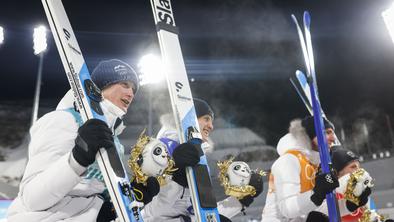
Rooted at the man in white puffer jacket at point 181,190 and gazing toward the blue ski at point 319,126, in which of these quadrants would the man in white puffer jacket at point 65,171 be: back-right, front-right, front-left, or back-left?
back-right

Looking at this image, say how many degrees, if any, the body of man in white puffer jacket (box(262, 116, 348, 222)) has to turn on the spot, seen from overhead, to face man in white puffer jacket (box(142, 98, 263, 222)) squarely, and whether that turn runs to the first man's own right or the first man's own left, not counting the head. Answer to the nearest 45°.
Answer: approximately 135° to the first man's own right

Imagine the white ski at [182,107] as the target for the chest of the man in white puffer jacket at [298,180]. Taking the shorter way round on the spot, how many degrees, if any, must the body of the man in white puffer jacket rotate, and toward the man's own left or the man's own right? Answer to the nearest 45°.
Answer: approximately 135° to the man's own right

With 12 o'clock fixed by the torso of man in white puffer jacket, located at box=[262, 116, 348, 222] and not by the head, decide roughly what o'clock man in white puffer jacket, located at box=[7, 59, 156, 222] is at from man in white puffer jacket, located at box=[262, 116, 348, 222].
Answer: man in white puffer jacket, located at box=[7, 59, 156, 222] is roughly at 4 o'clock from man in white puffer jacket, located at box=[262, 116, 348, 222].
